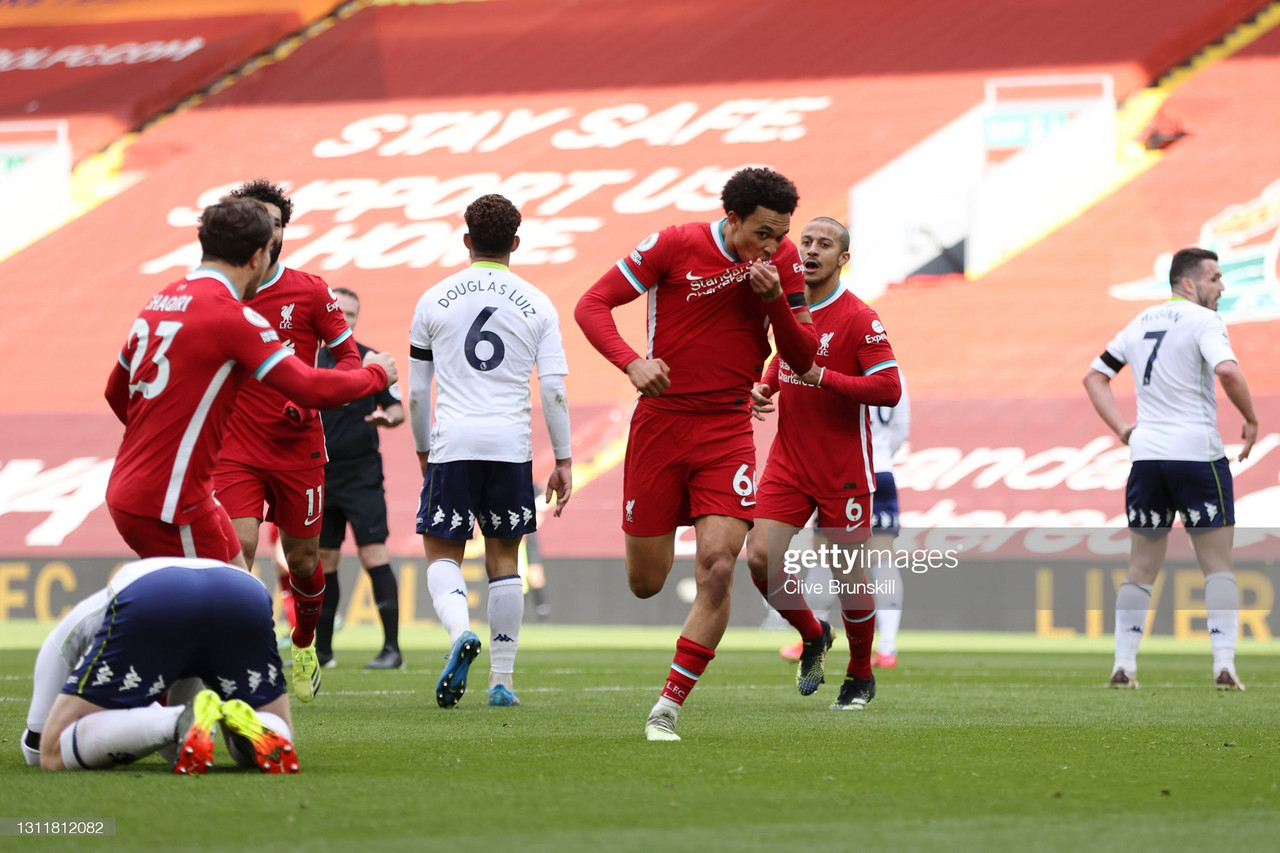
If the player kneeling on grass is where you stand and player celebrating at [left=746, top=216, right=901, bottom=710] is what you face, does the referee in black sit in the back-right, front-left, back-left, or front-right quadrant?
front-left

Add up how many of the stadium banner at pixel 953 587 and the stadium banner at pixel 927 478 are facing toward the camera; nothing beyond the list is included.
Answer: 2

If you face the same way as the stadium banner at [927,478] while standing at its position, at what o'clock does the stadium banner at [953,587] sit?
the stadium banner at [953,587] is roughly at 12 o'clock from the stadium banner at [927,478].

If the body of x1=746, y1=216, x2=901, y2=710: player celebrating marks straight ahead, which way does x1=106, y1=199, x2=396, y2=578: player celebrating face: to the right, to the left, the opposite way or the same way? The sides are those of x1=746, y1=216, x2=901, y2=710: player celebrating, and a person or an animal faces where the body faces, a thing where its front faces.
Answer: the opposite way

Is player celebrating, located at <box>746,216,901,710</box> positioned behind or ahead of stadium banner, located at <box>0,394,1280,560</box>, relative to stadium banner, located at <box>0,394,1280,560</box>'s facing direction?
ahead

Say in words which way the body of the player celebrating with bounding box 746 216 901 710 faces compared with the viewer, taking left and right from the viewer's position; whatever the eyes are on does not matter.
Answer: facing the viewer and to the left of the viewer

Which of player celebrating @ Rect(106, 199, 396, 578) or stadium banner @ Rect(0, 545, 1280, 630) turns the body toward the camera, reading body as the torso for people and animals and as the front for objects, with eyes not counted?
the stadium banner

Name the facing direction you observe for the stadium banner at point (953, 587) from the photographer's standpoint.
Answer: facing the viewer

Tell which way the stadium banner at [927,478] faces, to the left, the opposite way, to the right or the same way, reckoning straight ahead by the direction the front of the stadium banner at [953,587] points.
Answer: the same way

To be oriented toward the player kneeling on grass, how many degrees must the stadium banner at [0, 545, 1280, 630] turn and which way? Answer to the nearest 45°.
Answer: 0° — it already faces them

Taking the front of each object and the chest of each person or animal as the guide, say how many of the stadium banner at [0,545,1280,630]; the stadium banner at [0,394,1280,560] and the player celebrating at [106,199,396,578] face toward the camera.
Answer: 2

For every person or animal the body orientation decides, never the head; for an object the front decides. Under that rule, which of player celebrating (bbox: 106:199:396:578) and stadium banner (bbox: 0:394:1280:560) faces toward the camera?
the stadium banner

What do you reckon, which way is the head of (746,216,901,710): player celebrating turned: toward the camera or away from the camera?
toward the camera

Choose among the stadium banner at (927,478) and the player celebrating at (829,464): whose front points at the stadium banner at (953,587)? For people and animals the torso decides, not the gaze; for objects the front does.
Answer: the stadium banner at (927,478)

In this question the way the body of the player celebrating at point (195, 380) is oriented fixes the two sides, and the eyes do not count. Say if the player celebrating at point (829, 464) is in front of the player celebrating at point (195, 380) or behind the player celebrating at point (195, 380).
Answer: in front

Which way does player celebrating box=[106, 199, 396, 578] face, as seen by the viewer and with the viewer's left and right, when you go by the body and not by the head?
facing away from the viewer and to the right of the viewer
